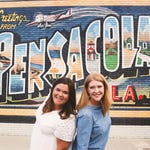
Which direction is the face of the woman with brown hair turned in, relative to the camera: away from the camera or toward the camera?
toward the camera

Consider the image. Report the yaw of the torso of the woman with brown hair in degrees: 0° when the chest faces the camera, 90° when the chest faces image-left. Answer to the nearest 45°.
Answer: approximately 45°
